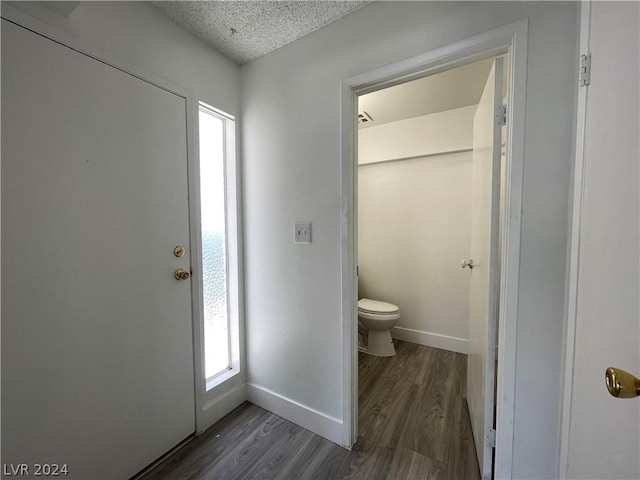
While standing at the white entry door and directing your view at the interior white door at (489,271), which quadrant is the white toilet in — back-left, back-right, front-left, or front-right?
front-left

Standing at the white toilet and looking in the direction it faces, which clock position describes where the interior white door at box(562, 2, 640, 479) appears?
The interior white door is roughly at 1 o'clock from the white toilet.

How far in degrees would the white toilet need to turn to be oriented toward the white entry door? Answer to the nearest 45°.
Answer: approximately 90° to its right

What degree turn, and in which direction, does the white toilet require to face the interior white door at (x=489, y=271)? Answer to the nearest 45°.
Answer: approximately 45° to its right

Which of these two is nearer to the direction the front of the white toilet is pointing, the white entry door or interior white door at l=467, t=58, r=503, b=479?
the interior white door

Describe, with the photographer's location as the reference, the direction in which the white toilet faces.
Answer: facing the viewer and to the right of the viewer

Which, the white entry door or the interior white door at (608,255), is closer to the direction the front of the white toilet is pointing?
the interior white door
